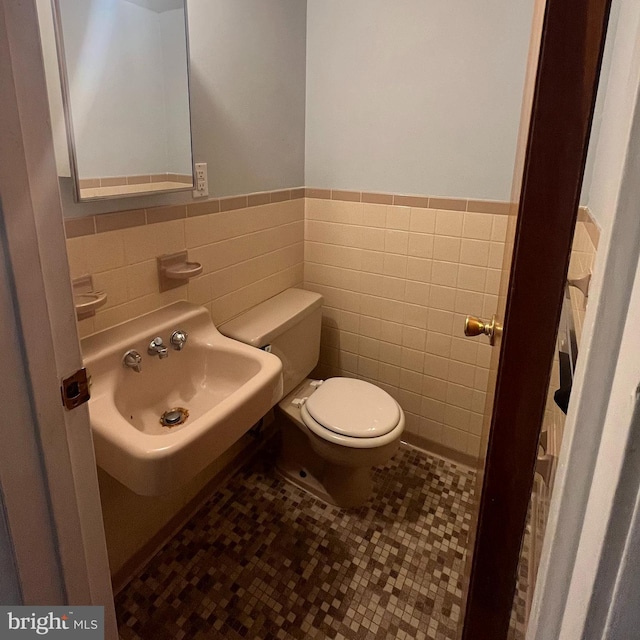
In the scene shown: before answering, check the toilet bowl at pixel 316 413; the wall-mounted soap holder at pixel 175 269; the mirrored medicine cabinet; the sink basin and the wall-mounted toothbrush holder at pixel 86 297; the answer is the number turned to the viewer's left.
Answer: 0

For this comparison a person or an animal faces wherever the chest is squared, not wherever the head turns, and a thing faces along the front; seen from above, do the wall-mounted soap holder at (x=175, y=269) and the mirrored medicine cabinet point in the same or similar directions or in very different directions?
same or similar directions

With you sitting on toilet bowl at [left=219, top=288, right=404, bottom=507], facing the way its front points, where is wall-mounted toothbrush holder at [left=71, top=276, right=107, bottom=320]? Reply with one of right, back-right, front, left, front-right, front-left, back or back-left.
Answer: right

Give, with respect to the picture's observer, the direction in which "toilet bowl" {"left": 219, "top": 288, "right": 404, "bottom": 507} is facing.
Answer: facing the viewer and to the right of the viewer

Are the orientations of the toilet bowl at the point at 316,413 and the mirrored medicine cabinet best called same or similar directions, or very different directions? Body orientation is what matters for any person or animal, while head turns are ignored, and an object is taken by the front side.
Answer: same or similar directions

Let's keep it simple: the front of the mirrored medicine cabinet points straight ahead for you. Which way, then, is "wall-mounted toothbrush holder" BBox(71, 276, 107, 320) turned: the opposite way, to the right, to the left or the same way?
the same way

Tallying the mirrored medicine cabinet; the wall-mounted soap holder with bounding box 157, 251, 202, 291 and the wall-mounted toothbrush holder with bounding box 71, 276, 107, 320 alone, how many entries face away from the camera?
0

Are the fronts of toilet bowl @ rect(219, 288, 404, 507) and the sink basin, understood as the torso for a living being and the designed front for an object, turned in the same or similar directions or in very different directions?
same or similar directions

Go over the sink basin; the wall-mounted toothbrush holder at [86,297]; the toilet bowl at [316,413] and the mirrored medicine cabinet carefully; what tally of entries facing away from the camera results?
0

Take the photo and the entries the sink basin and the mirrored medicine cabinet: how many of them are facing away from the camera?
0
